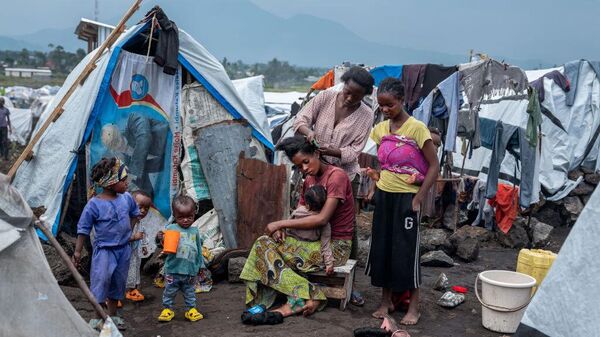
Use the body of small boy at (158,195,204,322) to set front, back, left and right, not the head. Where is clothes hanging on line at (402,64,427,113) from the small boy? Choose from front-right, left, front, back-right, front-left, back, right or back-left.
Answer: back-left

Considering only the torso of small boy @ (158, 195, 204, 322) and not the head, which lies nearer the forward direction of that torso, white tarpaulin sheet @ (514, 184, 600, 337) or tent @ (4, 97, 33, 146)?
the white tarpaulin sheet

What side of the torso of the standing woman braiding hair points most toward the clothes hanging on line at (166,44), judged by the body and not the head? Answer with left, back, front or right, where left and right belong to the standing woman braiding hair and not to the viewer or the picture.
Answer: right

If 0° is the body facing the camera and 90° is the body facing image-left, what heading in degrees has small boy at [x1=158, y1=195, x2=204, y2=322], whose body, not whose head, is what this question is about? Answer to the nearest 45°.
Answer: approximately 0°

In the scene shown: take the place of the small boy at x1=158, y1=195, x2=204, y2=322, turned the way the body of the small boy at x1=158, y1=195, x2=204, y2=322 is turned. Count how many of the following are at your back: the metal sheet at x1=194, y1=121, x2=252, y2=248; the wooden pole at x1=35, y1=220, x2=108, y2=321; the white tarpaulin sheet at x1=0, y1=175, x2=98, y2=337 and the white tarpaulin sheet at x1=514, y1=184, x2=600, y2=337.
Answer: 1

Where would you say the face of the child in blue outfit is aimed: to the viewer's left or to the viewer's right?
to the viewer's right

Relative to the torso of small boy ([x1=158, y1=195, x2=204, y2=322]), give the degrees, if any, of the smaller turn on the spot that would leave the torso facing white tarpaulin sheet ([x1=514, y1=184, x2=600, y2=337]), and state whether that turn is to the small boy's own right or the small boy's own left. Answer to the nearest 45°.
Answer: approximately 45° to the small boy's own left

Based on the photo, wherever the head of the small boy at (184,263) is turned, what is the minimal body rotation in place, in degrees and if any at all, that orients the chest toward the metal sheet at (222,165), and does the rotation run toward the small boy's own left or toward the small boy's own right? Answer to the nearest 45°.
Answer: approximately 180°

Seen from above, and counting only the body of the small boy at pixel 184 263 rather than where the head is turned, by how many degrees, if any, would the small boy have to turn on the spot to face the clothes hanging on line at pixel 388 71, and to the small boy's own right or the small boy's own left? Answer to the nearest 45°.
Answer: approximately 135° to the small boy's own left

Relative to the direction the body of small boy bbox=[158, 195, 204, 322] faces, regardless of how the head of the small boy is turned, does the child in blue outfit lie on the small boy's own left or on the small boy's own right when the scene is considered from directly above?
on the small boy's own right

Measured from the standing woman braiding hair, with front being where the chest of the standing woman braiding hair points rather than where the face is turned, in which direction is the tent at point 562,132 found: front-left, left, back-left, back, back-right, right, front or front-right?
back

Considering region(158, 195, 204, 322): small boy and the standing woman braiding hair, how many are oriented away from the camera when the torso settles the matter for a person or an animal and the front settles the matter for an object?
0

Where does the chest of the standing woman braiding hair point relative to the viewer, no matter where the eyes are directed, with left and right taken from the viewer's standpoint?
facing the viewer and to the left of the viewer
